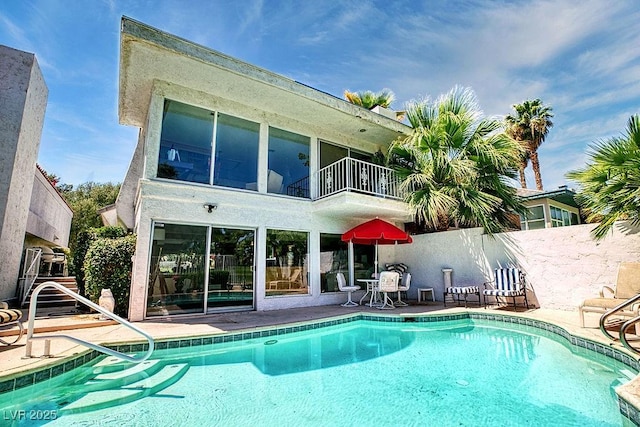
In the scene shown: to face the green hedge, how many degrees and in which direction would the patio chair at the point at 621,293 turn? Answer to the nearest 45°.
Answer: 0° — it already faces it

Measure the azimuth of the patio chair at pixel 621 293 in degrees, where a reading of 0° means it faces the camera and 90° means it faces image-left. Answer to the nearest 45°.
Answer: approximately 45°

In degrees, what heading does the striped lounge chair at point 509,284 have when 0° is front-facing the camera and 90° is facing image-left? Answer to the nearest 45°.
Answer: approximately 45°

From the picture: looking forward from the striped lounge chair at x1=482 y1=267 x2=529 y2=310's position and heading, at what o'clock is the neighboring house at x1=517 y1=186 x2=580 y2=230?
The neighboring house is roughly at 5 o'clock from the striped lounge chair.
